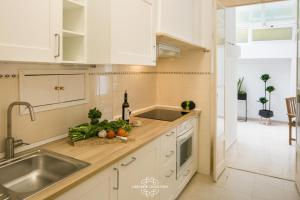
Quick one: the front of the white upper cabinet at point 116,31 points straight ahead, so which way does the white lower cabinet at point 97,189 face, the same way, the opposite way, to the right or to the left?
the same way

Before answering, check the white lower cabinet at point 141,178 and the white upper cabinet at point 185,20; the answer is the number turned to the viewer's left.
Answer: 0

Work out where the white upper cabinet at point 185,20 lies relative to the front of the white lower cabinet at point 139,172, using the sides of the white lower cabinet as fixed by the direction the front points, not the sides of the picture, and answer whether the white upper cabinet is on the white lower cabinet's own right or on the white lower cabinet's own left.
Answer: on the white lower cabinet's own left

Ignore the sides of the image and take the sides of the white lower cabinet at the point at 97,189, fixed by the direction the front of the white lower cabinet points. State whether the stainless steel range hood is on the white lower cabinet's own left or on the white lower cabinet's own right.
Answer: on the white lower cabinet's own left

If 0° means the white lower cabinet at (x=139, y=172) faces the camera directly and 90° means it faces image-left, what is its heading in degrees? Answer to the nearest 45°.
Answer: approximately 315°

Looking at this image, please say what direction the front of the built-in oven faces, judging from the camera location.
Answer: facing the viewer and to the right of the viewer

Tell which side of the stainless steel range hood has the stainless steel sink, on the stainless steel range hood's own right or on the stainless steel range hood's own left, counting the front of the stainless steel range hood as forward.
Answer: on the stainless steel range hood's own right

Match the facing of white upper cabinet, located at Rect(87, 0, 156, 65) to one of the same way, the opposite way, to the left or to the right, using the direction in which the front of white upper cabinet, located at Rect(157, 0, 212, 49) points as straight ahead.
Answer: the same way

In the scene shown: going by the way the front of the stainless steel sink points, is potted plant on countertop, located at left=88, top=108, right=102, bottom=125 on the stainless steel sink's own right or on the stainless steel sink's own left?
on the stainless steel sink's own left

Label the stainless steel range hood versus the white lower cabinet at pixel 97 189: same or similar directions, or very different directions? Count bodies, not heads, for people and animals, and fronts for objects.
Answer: same or similar directions
